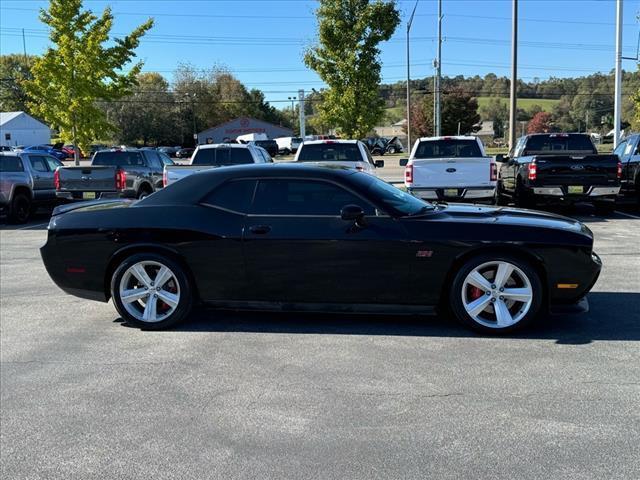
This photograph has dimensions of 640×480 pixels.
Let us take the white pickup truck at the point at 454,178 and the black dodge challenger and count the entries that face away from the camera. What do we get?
1

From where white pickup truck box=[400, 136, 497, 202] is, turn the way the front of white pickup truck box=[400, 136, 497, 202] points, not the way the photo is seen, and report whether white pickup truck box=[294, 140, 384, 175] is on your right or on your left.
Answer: on your left

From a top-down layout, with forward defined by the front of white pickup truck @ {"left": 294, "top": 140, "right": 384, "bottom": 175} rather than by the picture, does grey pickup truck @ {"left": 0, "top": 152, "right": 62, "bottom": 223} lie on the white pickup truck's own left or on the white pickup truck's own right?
on the white pickup truck's own left

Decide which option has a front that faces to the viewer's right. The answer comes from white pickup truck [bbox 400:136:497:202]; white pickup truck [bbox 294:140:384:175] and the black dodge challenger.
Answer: the black dodge challenger

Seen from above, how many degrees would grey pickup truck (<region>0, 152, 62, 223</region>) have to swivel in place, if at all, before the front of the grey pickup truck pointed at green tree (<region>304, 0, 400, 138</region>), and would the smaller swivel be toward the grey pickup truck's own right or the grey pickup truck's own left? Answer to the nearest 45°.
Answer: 0° — it already faces it

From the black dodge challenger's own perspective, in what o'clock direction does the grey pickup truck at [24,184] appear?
The grey pickup truck is roughly at 8 o'clock from the black dodge challenger.

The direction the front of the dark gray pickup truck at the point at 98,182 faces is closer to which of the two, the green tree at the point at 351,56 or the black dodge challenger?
the green tree

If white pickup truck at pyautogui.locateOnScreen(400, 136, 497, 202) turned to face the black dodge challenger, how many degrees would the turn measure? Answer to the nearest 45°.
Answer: approximately 180°

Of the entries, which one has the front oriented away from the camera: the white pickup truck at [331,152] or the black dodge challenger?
the white pickup truck

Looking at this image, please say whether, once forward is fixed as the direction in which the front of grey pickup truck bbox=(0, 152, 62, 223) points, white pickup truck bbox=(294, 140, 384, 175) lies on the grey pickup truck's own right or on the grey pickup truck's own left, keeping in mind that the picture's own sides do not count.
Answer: on the grey pickup truck's own right

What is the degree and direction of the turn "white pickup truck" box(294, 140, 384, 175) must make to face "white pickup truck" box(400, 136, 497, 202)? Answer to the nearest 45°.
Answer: approximately 135° to its right

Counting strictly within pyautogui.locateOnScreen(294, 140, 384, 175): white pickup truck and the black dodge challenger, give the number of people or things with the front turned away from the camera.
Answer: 1

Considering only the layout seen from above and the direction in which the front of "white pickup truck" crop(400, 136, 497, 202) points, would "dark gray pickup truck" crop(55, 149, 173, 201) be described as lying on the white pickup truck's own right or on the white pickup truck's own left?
on the white pickup truck's own left

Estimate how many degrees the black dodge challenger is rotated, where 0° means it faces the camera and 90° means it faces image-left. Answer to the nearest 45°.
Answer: approximately 270°

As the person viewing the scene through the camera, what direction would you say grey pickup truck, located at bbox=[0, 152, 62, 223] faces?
facing away from the viewer and to the right of the viewer
